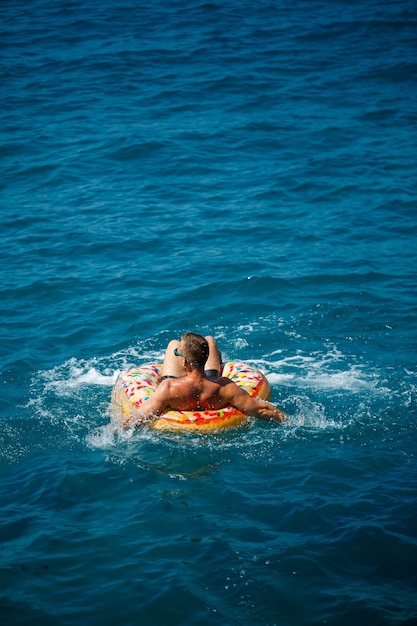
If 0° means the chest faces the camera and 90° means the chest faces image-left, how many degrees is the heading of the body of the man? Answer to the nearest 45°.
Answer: approximately 180°
